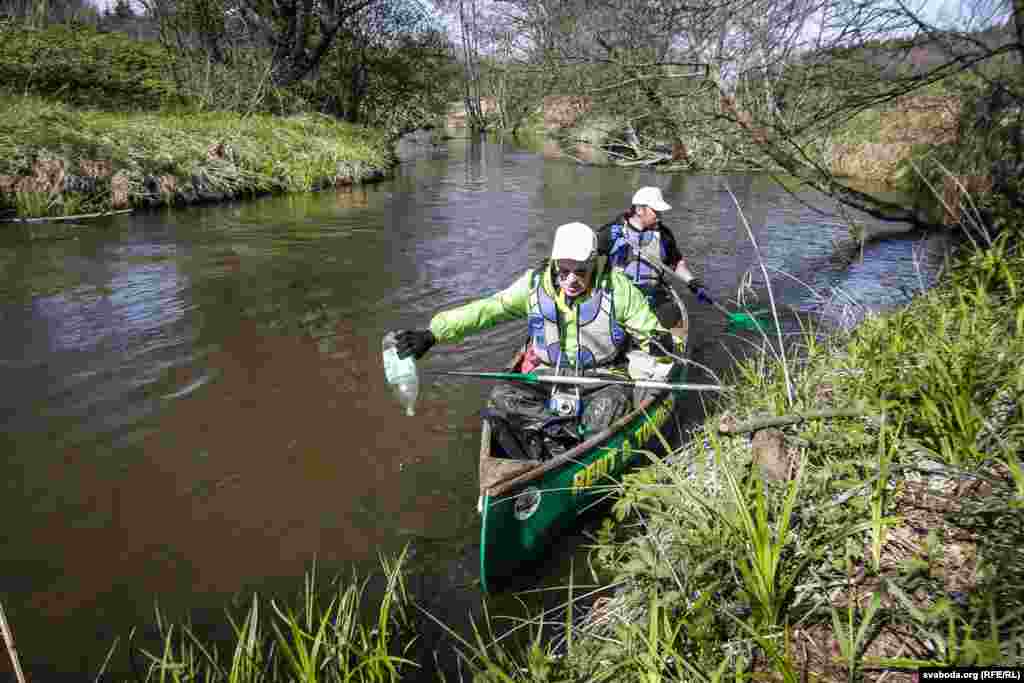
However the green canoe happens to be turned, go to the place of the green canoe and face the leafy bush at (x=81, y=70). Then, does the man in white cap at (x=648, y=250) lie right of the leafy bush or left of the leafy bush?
right

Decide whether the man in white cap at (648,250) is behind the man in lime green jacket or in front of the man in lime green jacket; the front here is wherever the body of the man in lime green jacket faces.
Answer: behind

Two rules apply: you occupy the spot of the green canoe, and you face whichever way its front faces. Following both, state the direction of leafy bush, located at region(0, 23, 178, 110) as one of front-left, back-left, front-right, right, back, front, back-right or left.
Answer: right

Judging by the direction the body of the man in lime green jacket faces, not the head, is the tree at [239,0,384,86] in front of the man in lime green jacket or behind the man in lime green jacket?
behind

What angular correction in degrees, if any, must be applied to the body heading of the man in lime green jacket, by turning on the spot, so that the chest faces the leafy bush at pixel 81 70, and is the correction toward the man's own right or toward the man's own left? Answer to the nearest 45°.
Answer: approximately 135° to the man's own right
